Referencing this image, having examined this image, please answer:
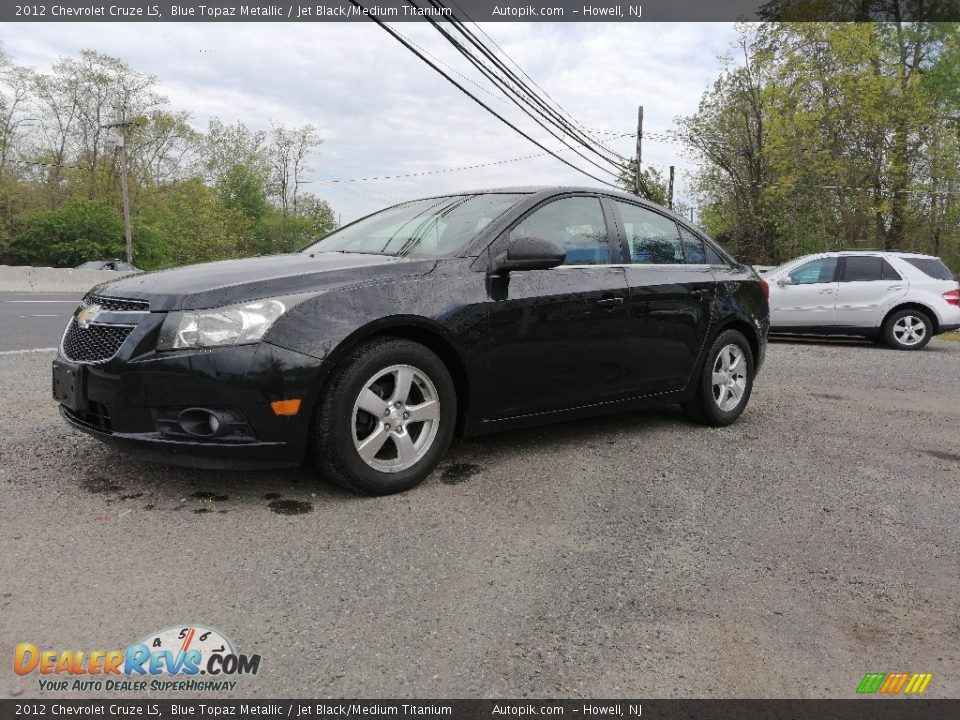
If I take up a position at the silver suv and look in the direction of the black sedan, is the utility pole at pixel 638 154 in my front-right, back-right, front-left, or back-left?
back-right

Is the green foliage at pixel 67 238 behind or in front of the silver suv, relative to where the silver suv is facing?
in front

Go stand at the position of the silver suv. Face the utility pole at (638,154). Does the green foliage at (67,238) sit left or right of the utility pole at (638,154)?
left

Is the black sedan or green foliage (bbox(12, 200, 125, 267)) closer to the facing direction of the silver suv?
the green foliage

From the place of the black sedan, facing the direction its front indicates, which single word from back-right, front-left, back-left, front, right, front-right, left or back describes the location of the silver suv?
back

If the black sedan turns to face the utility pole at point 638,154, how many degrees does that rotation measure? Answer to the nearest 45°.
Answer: approximately 135° to its right

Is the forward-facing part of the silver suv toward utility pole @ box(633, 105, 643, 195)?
no

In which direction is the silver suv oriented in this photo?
to the viewer's left

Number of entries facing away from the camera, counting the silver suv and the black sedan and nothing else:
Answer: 0

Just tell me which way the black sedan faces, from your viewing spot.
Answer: facing the viewer and to the left of the viewer

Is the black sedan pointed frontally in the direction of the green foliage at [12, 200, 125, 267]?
no

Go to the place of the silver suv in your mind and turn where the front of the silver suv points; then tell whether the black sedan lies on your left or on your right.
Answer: on your left

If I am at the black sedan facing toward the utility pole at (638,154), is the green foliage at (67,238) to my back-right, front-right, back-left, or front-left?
front-left
